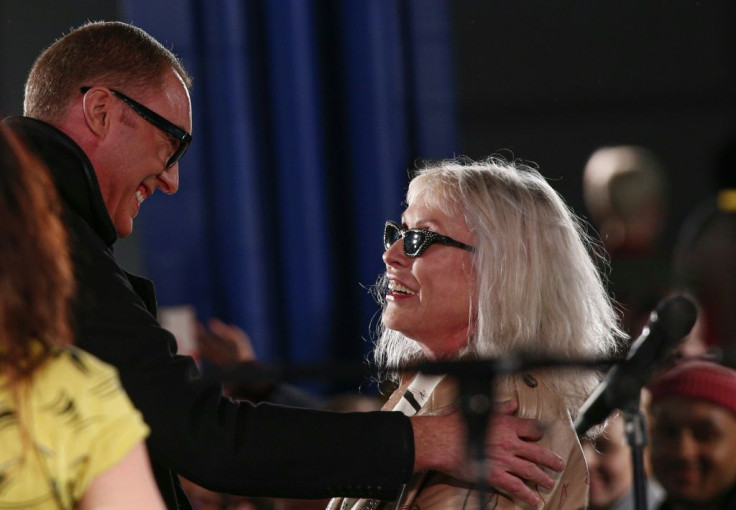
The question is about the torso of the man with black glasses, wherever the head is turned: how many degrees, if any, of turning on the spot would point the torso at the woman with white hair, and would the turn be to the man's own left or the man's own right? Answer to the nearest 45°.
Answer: approximately 45° to the man's own left

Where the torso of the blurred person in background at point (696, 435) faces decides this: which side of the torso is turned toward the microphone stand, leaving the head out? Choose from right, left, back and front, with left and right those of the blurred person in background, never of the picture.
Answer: front

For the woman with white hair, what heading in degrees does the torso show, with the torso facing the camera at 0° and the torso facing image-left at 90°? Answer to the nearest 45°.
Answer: approximately 45°

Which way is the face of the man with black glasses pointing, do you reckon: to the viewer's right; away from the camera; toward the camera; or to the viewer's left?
to the viewer's right

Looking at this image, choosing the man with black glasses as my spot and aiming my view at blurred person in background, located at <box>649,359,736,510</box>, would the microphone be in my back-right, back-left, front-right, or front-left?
front-right

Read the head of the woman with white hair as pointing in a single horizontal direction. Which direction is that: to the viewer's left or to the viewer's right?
to the viewer's left

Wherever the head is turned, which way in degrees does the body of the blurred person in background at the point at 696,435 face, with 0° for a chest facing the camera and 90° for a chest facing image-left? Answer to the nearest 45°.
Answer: approximately 0°

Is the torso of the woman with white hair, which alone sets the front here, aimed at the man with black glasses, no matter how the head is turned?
yes

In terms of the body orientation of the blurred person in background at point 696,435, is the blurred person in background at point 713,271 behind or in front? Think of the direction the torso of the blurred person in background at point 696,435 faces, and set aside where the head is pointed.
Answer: behind

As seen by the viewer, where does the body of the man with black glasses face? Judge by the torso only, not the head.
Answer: to the viewer's right

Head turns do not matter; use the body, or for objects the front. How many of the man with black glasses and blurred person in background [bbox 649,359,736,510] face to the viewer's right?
1

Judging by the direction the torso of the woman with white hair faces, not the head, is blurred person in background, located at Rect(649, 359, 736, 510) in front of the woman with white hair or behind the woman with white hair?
behind

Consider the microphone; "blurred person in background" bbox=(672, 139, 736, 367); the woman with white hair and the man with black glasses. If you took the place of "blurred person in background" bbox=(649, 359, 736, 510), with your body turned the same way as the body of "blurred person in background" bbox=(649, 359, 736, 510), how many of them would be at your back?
1

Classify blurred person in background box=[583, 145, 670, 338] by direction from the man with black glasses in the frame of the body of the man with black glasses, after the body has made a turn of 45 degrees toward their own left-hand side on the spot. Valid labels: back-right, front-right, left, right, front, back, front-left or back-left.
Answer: front

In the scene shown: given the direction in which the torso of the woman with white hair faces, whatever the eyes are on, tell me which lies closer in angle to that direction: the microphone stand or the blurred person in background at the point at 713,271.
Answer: the microphone stand
